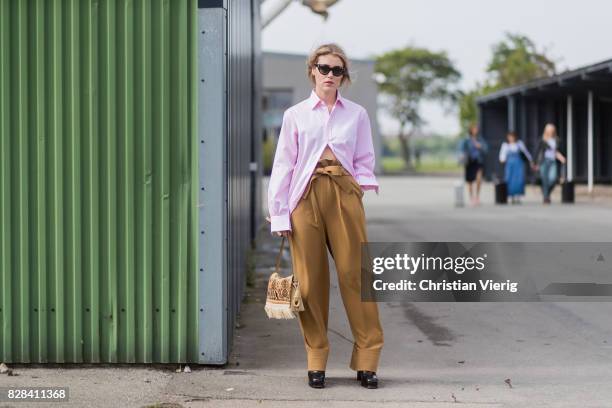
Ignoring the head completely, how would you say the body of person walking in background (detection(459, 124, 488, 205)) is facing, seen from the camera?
toward the camera

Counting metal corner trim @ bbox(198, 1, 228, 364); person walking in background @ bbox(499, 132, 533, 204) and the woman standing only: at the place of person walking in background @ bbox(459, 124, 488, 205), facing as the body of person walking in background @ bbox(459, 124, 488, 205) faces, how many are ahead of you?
2

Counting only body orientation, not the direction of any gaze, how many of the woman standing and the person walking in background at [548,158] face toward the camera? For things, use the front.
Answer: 2

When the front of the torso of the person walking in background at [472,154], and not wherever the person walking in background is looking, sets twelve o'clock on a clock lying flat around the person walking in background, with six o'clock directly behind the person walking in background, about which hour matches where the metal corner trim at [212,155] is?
The metal corner trim is roughly at 12 o'clock from the person walking in background.

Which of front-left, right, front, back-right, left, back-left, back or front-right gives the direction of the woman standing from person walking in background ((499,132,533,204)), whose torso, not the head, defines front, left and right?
front

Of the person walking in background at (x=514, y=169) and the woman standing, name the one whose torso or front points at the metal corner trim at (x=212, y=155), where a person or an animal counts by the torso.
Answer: the person walking in background

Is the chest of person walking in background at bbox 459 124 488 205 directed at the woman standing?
yes

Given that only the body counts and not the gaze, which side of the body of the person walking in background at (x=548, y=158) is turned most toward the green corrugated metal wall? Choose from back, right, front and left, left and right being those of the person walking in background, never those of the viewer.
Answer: front

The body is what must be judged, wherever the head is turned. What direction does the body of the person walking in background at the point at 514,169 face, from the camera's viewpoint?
toward the camera

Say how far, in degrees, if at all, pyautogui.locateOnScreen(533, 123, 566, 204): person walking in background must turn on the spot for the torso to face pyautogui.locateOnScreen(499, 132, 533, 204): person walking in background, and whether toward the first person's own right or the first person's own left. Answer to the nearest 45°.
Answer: approximately 135° to the first person's own right

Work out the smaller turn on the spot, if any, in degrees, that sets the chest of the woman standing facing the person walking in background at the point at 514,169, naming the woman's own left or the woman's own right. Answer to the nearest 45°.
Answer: approximately 180°

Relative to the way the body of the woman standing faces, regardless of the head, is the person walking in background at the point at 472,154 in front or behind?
behind

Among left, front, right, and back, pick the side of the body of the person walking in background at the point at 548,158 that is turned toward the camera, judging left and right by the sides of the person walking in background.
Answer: front

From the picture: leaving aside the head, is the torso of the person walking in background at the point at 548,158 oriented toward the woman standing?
yes

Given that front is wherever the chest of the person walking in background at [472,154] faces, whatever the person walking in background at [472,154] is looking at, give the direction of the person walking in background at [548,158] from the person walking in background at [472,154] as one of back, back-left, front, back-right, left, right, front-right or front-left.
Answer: left
